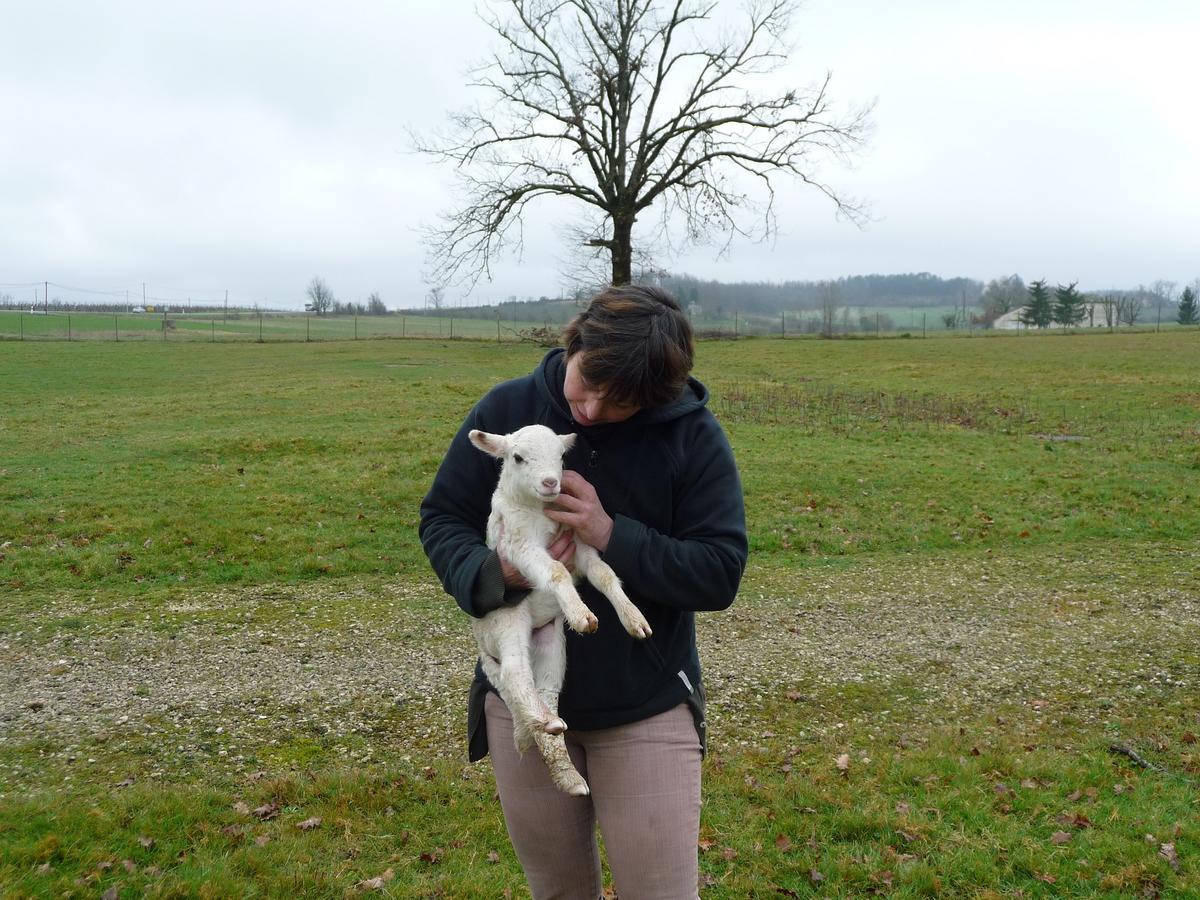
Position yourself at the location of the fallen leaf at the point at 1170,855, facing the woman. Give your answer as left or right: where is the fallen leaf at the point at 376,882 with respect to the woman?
right

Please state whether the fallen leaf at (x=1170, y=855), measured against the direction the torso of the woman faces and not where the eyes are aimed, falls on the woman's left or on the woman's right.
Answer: on the woman's left

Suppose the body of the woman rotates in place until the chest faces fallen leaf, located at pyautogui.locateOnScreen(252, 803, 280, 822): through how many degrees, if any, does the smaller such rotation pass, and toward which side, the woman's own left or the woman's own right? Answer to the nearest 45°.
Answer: approximately 135° to the woman's own right

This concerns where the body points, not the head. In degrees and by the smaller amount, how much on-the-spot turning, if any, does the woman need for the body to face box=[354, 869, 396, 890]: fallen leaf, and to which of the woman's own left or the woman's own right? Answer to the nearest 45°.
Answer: approximately 135° to the woman's own right

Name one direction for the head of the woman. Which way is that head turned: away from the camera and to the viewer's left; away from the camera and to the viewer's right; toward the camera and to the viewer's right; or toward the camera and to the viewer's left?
toward the camera and to the viewer's left

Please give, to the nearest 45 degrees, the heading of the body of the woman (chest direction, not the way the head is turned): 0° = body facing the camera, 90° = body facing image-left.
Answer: approximately 0°
